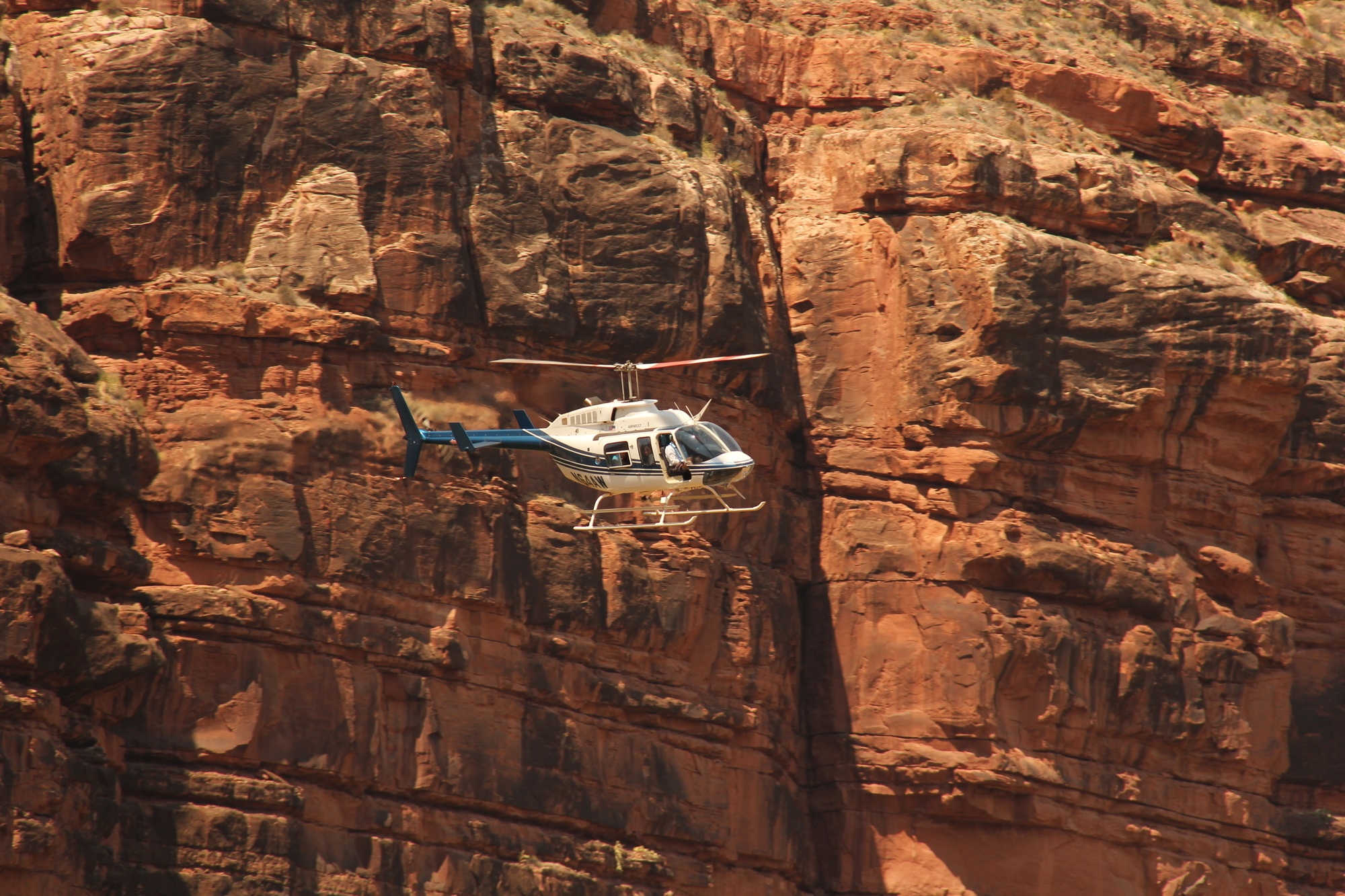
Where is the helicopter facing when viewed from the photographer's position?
facing the viewer and to the right of the viewer
